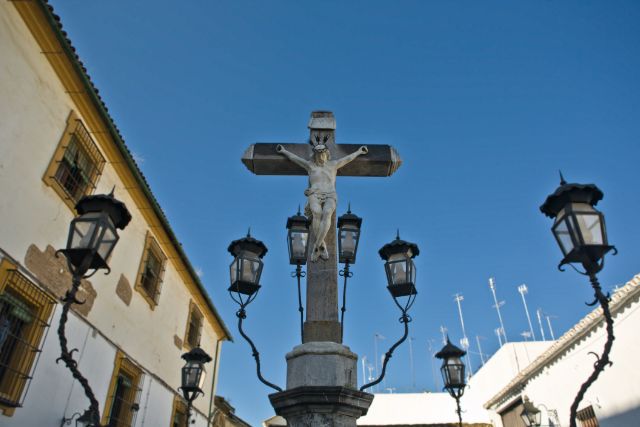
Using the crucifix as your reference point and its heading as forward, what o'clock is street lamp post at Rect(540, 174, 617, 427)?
The street lamp post is roughly at 10 o'clock from the crucifix.

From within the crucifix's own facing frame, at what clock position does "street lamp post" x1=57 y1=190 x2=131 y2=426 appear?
The street lamp post is roughly at 2 o'clock from the crucifix.

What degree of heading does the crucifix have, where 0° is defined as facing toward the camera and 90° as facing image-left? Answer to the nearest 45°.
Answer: approximately 0°

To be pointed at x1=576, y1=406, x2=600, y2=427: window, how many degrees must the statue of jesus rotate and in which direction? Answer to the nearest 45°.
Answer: approximately 135° to its left

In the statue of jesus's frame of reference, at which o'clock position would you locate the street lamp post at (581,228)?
The street lamp post is roughly at 10 o'clock from the statue of jesus.

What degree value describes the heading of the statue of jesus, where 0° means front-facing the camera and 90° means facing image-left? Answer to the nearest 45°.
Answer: approximately 0°

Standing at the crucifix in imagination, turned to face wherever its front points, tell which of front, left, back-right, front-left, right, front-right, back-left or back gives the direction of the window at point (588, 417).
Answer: back-left

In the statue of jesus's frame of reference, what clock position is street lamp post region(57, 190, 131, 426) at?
The street lamp post is roughly at 2 o'clock from the statue of jesus.
